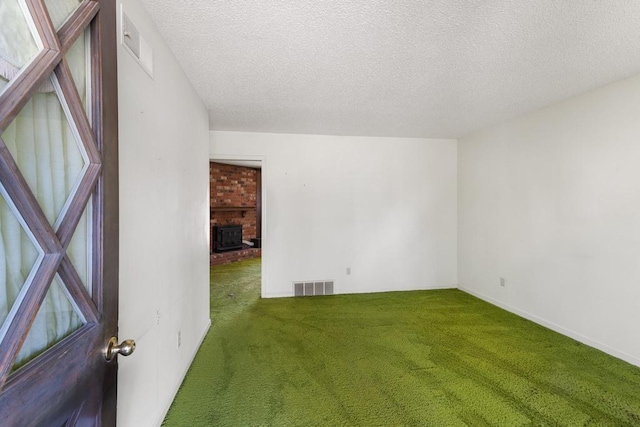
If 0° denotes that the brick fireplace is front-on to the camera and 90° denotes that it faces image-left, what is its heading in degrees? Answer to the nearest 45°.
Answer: approximately 315°
